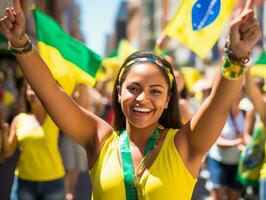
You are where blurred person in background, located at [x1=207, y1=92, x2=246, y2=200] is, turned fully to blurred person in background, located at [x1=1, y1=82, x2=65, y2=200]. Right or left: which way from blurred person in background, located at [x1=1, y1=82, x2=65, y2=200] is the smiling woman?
left

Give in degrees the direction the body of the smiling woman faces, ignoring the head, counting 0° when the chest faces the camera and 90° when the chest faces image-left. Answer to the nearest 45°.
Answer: approximately 0°

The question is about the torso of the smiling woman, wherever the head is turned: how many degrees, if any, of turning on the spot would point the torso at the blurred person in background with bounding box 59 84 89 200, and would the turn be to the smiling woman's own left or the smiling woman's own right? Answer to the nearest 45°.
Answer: approximately 180°

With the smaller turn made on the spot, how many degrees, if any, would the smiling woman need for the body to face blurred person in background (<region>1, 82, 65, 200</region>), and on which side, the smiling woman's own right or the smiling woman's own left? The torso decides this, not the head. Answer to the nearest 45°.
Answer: approximately 135° to the smiling woman's own right
